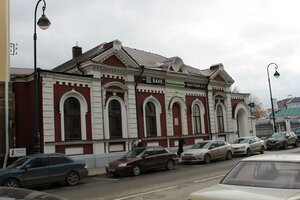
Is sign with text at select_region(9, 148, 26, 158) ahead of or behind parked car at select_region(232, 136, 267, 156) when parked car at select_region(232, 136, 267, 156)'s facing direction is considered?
ahead

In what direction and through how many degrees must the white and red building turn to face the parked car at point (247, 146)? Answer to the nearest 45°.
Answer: approximately 45° to its left

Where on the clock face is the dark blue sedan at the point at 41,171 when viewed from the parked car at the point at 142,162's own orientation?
The dark blue sedan is roughly at 12 o'clock from the parked car.

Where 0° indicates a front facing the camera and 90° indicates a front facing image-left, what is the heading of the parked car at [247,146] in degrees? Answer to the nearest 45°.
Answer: approximately 45°

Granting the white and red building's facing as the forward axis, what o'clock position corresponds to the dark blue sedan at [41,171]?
The dark blue sedan is roughly at 2 o'clock from the white and red building.
